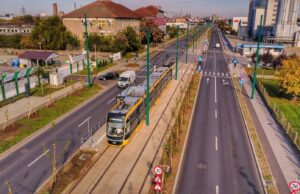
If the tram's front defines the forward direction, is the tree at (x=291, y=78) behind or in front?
behind

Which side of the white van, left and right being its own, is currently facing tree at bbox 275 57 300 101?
left

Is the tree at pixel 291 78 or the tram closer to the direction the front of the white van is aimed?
the tram

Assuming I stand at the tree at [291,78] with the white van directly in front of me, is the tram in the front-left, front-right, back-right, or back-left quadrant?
front-left

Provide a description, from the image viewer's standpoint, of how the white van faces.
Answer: facing the viewer and to the left of the viewer

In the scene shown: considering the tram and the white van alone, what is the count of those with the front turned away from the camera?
0

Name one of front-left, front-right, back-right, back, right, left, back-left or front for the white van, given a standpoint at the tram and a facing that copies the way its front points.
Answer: back-right

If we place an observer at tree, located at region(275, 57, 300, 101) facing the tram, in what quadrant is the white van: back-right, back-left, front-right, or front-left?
front-right
